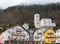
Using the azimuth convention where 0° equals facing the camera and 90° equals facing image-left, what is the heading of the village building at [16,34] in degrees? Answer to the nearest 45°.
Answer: approximately 0°

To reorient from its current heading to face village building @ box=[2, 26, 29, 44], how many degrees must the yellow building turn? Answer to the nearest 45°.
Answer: approximately 90° to its right

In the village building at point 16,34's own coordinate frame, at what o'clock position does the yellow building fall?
The yellow building is roughly at 9 o'clock from the village building.

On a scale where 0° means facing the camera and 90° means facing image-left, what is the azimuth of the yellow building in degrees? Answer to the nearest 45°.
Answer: approximately 0°

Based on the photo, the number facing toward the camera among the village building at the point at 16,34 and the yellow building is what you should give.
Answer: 2

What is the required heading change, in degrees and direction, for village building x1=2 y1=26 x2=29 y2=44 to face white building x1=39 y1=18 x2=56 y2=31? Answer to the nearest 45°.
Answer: approximately 90° to its left

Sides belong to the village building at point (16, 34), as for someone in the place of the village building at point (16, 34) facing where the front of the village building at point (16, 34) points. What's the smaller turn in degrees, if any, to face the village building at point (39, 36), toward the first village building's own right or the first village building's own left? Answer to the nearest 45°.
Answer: approximately 90° to the first village building's own left
